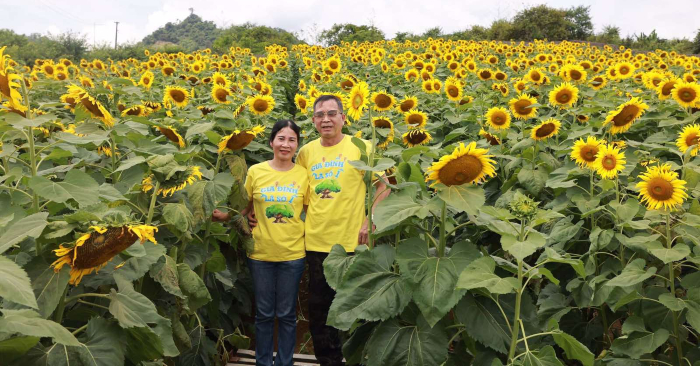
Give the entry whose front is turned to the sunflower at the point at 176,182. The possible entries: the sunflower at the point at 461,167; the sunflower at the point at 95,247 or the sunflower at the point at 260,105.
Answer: the sunflower at the point at 260,105

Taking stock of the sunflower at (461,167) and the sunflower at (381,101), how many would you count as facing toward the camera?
2

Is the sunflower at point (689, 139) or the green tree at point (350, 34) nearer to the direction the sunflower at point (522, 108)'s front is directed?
the sunflower

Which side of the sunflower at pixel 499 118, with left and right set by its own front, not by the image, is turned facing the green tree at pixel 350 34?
back

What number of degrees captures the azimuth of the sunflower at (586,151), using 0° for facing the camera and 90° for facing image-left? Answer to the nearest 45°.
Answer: approximately 0°

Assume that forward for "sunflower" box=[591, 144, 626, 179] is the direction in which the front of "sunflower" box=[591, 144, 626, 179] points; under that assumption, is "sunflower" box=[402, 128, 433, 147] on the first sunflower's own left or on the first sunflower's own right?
on the first sunflower's own right

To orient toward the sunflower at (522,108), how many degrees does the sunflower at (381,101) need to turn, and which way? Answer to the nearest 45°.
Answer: approximately 135° to its left

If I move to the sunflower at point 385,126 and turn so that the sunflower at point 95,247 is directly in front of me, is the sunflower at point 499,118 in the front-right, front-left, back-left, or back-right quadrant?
back-left
